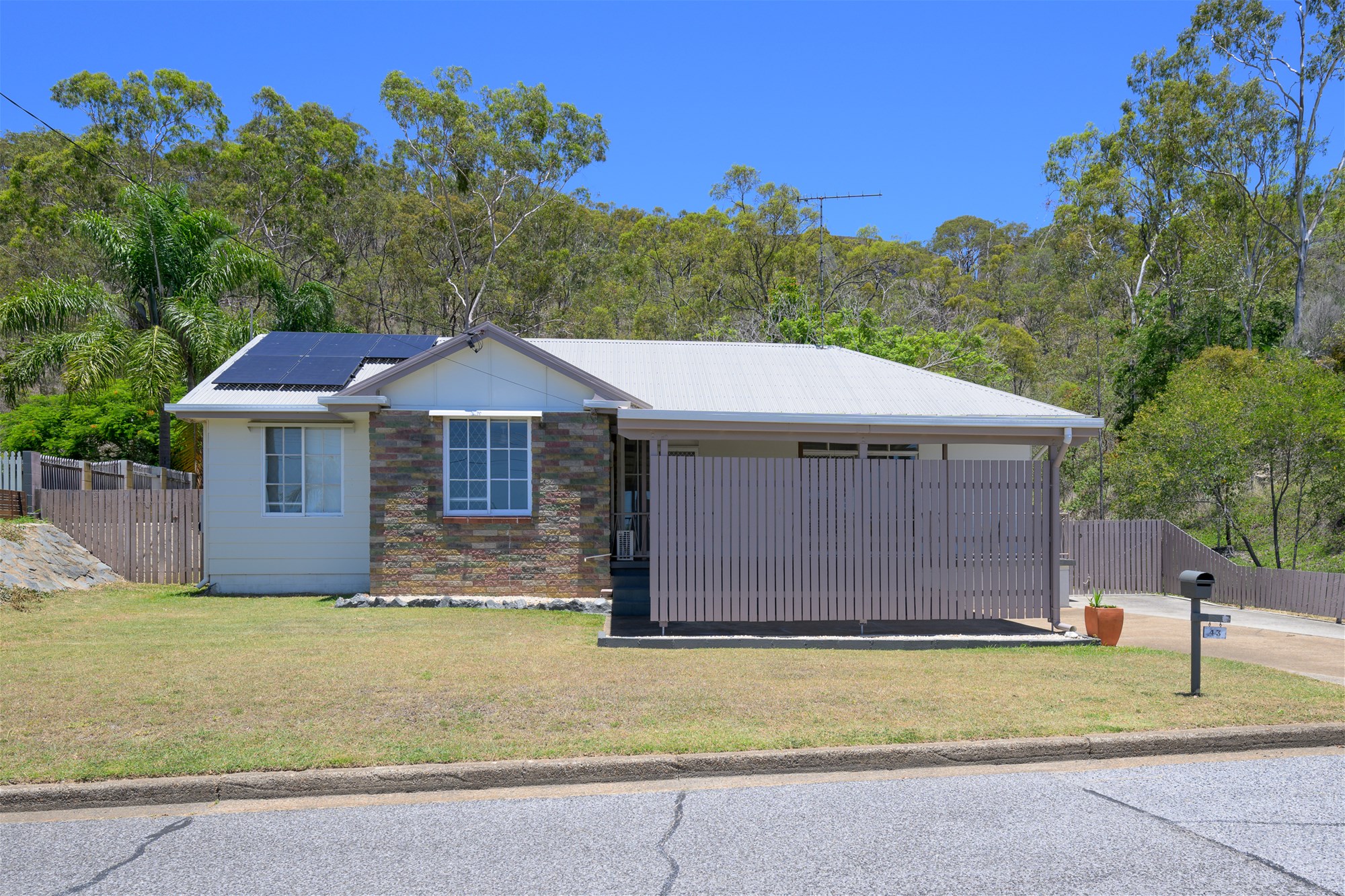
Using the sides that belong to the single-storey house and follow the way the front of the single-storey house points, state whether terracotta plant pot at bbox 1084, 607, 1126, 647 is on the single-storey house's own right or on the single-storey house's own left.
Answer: on the single-storey house's own left

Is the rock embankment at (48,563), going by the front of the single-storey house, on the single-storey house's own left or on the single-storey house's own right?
on the single-storey house's own right

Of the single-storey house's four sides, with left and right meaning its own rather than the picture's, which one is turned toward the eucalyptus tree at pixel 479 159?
back

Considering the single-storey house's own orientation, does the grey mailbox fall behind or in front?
in front

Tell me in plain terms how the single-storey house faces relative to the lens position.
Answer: facing the viewer

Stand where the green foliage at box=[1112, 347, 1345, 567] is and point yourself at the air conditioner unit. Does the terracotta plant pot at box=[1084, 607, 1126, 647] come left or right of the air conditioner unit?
left

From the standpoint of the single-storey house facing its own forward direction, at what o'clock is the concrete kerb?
The concrete kerb is roughly at 12 o'clock from the single-storey house.

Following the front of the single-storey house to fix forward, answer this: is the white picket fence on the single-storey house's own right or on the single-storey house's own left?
on the single-storey house's own right

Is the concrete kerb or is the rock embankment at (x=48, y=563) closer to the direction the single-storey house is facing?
the concrete kerb

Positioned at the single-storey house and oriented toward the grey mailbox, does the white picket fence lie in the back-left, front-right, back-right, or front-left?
back-right

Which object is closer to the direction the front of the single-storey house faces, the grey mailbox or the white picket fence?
the grey mailbox

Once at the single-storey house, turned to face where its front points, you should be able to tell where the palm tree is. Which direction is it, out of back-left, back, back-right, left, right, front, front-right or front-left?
back-right
